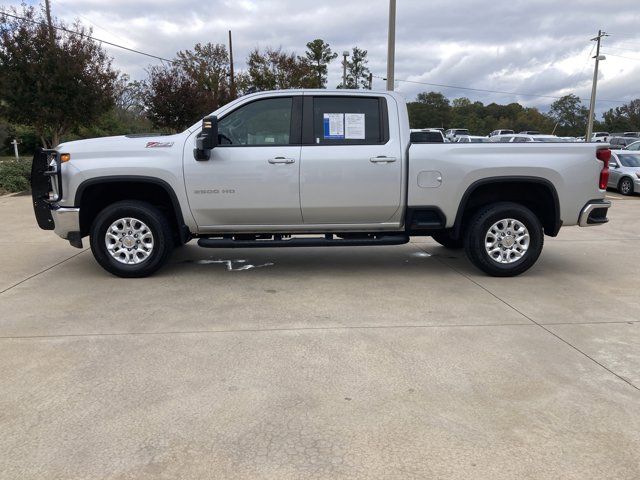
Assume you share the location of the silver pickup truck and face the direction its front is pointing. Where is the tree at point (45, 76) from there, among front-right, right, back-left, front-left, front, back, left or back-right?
front-right

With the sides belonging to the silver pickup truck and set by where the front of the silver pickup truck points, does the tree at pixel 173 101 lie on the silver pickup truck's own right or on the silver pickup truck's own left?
on the silver pickup truck's own right

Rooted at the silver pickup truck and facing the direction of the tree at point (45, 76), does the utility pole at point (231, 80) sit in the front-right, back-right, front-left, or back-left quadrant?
front-right

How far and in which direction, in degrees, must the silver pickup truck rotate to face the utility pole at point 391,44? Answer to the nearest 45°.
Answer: approximately 90° to its right

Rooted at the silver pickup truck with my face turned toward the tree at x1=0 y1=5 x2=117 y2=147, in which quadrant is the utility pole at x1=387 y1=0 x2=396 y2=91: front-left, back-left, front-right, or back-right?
front-right

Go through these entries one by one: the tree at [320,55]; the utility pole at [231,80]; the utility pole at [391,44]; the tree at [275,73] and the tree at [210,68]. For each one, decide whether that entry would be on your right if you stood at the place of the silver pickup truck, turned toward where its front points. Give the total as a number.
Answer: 5

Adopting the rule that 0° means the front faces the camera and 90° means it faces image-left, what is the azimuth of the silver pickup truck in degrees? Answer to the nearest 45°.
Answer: approximately 90°

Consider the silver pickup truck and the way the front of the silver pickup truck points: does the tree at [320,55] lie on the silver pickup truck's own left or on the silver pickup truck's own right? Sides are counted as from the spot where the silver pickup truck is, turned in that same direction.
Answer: on the silver pickup truck's own right

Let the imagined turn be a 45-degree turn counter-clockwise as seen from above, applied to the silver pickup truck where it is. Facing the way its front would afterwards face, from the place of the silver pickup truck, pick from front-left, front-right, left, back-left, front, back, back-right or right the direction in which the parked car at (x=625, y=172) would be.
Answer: back

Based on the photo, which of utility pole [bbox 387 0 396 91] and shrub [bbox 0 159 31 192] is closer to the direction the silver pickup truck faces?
the shrub

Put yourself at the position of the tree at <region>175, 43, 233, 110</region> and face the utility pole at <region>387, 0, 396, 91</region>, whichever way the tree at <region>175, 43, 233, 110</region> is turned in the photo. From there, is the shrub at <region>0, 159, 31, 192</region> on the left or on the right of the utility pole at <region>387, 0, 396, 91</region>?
right

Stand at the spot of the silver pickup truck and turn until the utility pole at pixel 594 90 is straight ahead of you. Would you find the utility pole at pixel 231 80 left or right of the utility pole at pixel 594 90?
left

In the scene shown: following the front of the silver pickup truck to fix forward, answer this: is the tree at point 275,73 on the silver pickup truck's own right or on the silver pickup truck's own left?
on the silver pickup truck's own right
